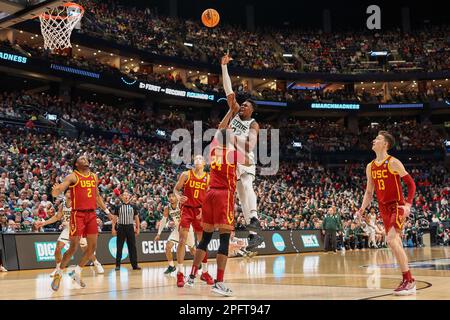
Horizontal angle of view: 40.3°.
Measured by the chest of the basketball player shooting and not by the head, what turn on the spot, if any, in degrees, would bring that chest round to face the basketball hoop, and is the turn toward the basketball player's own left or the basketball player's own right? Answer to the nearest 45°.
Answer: approximately 90° to the basketball player's own right

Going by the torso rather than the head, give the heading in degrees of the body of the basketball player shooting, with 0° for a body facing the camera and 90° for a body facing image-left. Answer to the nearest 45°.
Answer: approximately 45°

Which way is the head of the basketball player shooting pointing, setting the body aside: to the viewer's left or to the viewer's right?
to the viewer's left
